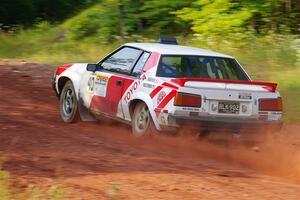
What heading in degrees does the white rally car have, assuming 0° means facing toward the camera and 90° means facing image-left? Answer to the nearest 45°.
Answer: approximately 135°
